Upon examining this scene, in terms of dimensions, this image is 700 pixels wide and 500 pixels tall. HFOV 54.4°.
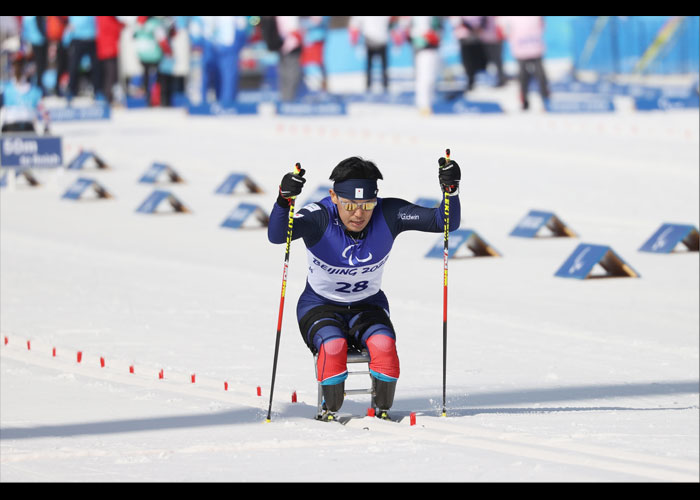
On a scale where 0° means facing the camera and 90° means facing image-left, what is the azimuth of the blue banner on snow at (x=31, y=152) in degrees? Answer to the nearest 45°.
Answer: approximately 0°

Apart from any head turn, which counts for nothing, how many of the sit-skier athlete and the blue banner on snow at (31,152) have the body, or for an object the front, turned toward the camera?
2

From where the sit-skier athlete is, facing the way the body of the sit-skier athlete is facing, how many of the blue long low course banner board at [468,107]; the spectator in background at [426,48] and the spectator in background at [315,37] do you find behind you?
3

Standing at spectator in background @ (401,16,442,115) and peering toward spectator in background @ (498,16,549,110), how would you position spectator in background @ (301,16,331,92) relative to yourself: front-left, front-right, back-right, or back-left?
back-left

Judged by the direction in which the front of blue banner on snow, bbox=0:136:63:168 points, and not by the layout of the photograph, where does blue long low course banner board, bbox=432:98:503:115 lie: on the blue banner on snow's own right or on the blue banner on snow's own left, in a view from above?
on the blue banner on snow's own left

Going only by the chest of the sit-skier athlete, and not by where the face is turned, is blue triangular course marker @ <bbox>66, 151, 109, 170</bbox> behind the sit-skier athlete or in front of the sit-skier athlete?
behind

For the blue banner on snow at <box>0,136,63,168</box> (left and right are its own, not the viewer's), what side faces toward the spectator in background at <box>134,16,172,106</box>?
back

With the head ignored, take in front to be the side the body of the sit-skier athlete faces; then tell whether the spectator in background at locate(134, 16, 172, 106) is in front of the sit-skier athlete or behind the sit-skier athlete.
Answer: behind
